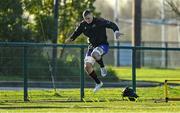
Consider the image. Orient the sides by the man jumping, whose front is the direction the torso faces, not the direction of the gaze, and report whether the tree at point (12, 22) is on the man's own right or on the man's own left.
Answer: on the man's own right

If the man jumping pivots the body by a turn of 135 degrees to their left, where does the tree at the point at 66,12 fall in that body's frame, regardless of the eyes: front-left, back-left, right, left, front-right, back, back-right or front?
left

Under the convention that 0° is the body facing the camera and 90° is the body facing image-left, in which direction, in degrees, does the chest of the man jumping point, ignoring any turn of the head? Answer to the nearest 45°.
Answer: approximately 45°
